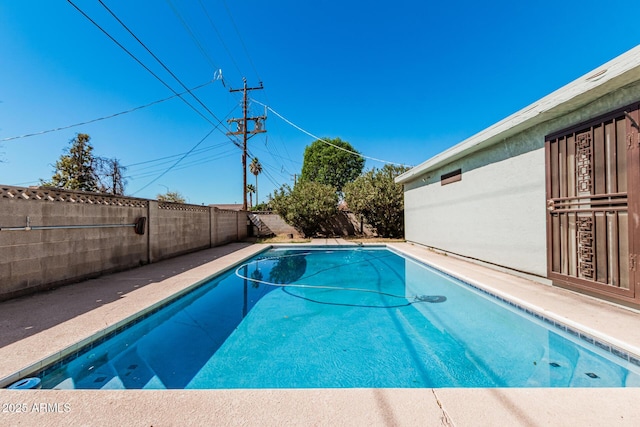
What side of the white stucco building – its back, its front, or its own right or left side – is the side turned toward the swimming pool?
front

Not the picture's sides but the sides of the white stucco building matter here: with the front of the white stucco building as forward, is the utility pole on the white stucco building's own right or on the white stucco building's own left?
on the white stucco building's own right

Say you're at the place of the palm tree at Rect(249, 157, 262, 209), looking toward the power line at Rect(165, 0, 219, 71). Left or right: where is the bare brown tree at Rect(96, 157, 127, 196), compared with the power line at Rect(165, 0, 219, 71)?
right

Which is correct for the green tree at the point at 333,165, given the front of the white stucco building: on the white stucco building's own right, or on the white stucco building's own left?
on the white stucco building's own right

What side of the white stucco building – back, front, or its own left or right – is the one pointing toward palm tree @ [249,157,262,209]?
right

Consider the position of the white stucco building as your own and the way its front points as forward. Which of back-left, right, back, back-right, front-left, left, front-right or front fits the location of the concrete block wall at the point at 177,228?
front-right

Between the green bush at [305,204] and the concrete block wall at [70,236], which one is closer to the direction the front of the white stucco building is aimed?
the concrete block wall

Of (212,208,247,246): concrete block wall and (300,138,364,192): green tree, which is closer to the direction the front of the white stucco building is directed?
the concrete block wall

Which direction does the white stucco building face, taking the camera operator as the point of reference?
facing the viewer and to the left of the viewer

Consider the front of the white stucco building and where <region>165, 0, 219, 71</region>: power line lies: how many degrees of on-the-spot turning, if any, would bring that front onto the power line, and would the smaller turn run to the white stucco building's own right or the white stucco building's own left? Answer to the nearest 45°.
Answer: approximately 45° to the white stucco building's own right
